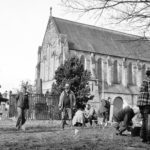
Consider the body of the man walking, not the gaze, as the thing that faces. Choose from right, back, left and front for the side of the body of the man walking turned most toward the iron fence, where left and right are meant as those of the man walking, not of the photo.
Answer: back

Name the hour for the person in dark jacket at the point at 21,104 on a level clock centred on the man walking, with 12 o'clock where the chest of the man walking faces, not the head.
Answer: The person in dark jacket is roughly at 3 o'clock from the man walking.

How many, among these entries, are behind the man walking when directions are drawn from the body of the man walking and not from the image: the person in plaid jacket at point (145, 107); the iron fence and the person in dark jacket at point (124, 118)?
1

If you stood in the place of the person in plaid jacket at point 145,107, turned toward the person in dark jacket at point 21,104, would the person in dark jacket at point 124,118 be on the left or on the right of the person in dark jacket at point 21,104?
right

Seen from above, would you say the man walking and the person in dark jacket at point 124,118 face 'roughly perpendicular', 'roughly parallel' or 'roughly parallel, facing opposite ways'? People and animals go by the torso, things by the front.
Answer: roughly perpendicular
